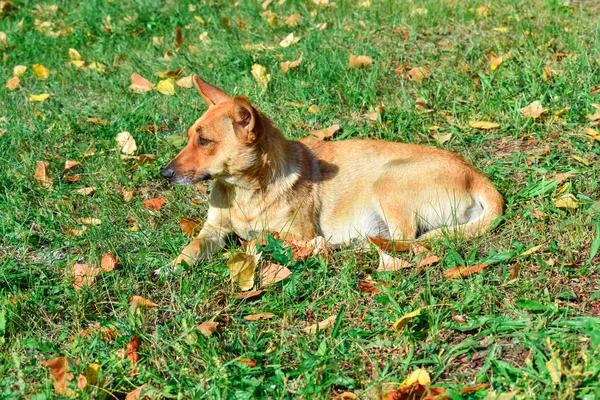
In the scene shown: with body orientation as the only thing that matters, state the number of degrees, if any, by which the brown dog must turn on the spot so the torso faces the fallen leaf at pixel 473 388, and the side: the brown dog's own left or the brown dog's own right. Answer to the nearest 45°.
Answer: approximately 90° to the brown dog's own left

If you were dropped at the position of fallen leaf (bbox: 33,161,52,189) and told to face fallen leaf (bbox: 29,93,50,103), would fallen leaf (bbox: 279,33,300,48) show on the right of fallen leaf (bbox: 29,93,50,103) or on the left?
right

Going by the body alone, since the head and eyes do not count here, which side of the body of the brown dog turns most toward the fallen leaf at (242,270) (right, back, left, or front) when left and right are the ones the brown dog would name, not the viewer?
left

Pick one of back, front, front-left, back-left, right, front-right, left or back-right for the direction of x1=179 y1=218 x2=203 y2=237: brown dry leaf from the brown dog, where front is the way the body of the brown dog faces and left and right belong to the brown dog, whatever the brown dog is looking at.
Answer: front

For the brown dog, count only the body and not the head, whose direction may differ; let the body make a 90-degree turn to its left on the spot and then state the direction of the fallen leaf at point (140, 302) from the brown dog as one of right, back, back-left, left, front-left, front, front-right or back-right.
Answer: front-right

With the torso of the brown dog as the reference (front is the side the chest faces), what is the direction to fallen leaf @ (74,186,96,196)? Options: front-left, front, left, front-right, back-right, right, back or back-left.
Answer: front

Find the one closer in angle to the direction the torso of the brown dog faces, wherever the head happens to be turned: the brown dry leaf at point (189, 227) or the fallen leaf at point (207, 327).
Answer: the brown dry leaf

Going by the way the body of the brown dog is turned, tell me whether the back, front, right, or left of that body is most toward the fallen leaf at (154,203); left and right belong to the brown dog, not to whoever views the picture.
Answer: front

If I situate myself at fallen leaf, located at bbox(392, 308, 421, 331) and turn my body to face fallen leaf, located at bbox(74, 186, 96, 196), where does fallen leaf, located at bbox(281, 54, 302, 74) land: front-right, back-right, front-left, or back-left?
front-right

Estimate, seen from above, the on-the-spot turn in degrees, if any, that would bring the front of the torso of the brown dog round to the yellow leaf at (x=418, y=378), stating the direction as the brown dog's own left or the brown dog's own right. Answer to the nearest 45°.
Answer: approximately 90° to the brown dog's own left

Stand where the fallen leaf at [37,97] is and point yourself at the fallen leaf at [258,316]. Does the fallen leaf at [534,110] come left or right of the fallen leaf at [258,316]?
left

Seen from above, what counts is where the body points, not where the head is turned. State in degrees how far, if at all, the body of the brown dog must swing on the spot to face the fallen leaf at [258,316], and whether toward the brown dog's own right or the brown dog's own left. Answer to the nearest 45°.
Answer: approximately 90° to the brown dog's own left

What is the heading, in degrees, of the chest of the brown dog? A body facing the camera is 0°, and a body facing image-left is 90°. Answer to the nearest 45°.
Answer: approximately 90°

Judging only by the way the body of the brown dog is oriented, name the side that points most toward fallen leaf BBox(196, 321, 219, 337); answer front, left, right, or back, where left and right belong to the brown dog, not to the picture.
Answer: left
